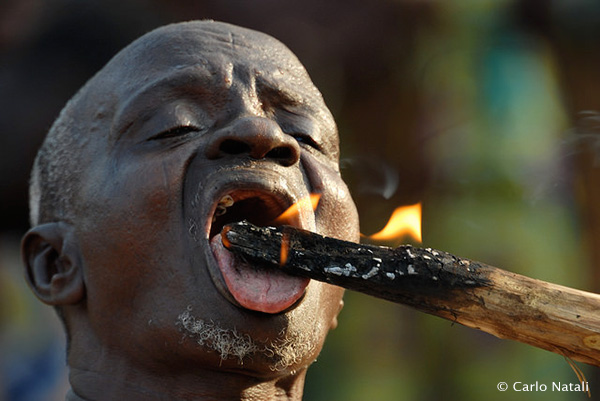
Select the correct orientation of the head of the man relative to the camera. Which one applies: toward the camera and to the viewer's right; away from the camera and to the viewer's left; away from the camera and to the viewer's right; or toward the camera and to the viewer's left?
toward the camera and to the viewer's right
